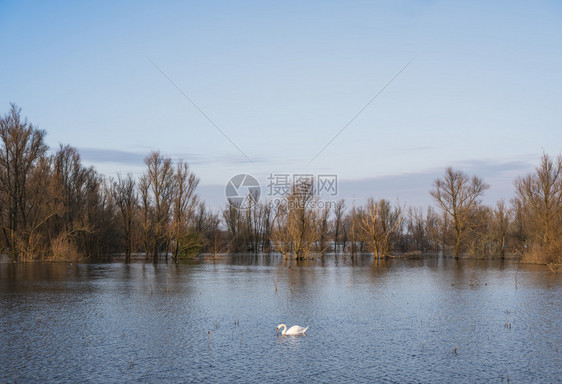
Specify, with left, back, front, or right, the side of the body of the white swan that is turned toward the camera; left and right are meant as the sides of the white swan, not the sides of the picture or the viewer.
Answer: left

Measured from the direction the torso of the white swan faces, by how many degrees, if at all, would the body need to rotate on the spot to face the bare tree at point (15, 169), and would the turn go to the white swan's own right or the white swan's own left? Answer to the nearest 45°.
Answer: approximately 45° to the white swan's own right

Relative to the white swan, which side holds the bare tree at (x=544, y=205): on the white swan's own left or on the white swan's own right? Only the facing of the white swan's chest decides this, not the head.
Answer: on the white swan's own right

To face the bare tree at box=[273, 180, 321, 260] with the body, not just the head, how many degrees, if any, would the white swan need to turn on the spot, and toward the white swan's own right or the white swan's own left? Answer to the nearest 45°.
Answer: approximately 90° to the white swan's own right
